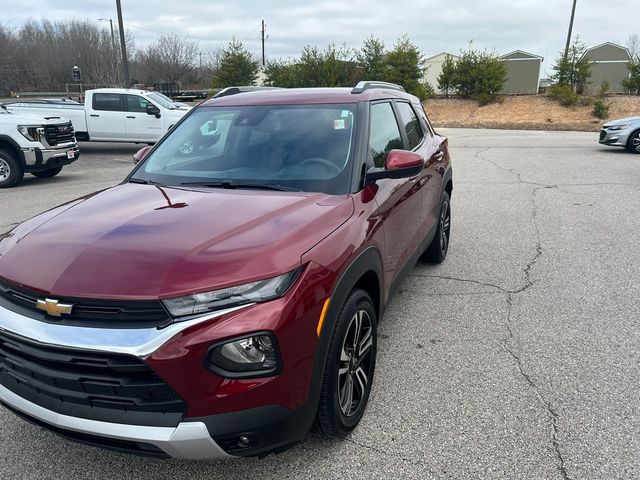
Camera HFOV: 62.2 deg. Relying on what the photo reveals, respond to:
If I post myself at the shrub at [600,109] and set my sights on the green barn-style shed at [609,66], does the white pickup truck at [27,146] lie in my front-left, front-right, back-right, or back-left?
back-left

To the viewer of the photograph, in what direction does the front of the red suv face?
facing the viewer and to the left of the viewer

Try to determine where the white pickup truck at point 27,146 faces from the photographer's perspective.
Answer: facing the viewer and to the right of the viewer

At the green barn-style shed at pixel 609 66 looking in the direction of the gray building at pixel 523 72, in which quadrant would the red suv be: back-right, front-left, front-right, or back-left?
front-left

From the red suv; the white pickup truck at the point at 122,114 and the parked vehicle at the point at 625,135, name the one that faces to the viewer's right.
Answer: the white pickup truck

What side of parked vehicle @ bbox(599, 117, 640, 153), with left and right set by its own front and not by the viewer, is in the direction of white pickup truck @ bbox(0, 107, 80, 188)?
front

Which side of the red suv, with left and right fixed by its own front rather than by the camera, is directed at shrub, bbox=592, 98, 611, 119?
back

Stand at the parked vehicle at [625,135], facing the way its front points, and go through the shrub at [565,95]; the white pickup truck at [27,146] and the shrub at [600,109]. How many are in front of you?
1

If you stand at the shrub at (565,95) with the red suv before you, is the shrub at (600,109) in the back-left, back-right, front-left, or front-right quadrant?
front-left

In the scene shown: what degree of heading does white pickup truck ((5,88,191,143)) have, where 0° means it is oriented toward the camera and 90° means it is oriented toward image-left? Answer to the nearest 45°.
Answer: approximately 270°

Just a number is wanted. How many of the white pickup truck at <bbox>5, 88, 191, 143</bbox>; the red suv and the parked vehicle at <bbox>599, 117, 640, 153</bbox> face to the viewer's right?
1

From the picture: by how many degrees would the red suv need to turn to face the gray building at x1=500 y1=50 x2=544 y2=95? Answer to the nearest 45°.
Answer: approximately 180°

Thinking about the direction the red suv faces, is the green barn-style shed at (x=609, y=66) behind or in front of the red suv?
behind
